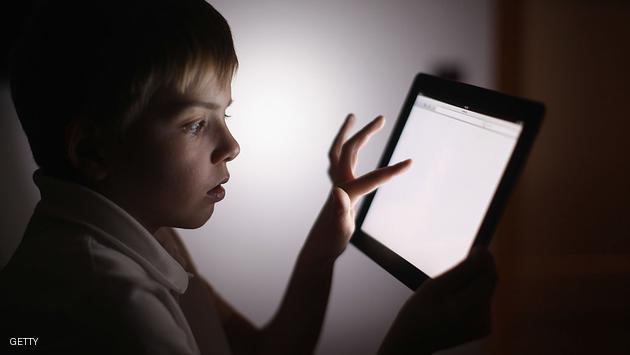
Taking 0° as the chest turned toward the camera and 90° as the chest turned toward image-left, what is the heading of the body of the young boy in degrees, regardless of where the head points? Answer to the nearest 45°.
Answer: approximately 270°

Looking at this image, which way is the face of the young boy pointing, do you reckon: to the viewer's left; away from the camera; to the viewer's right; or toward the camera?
to the viewer's right
